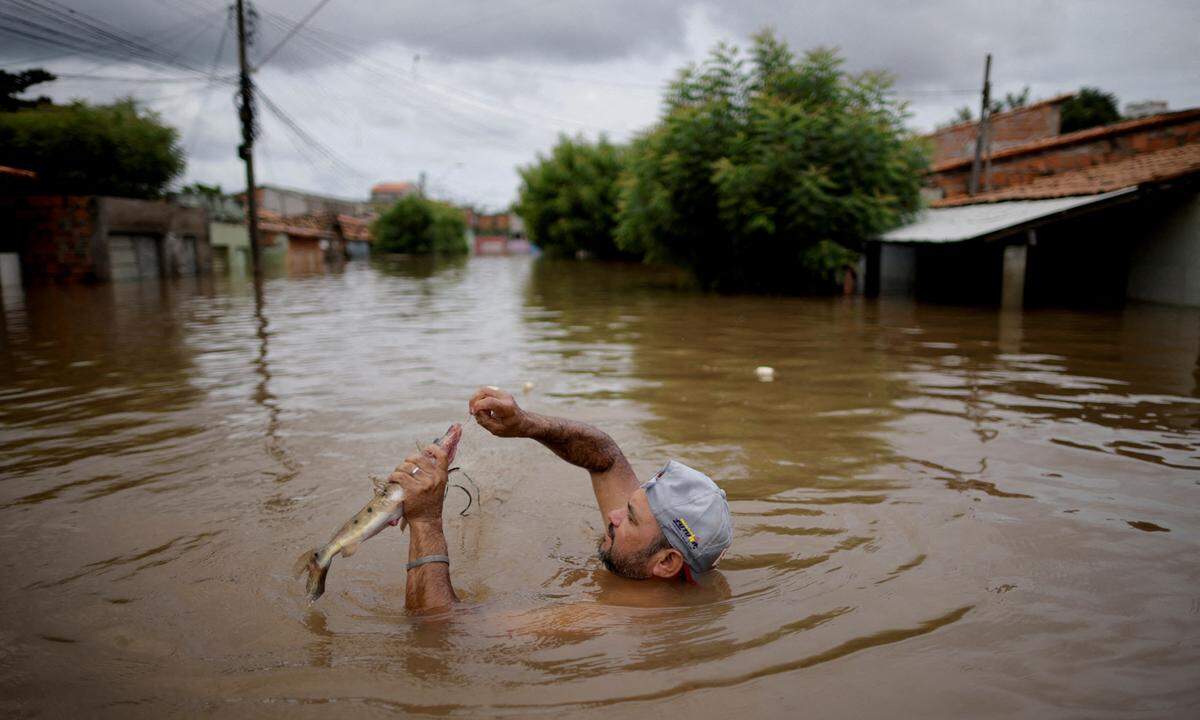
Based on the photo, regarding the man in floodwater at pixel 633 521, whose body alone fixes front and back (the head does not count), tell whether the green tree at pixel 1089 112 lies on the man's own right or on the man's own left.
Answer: on the man's own right

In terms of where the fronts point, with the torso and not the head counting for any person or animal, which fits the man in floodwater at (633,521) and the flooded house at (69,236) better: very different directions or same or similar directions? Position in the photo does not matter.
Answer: very different directions

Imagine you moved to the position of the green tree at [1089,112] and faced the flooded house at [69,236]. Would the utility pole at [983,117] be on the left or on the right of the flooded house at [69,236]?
left

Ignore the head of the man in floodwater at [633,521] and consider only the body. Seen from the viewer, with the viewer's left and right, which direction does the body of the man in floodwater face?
facing to the left of the viewer

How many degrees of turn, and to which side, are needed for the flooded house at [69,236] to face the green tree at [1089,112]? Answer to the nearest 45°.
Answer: approximately 45° to its left

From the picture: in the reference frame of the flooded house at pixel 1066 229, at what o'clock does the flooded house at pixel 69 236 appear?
the flooded house at pixel 69 236 is roughly at 1 o'clock from the flooded house at pixel 1066 229.

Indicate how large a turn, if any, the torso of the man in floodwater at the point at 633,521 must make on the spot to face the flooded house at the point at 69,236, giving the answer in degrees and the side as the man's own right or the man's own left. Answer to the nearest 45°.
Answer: approximately 45° to the man's own right

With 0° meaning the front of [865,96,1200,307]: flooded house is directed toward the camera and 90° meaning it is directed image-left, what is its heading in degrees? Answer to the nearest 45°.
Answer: approximately 45°

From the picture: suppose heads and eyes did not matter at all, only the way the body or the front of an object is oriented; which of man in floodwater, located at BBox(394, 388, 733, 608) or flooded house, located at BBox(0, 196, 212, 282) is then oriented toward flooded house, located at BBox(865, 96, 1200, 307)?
flooded house, located at BBox(0, 196, 212, 282)

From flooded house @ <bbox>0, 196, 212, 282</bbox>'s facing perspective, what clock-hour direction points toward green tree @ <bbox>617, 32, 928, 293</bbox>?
The green tree is roughly at 12 o'clock from the flooded house.

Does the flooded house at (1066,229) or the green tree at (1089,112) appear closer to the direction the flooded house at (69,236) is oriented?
the flooded house

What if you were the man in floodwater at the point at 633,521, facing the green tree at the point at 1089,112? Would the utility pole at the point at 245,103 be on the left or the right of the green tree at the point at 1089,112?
left

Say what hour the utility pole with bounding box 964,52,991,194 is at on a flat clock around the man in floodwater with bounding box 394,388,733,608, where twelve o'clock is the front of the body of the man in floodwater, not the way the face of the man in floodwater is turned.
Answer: The utility pole is roughly at 4 o'clock from the man in floodwater.

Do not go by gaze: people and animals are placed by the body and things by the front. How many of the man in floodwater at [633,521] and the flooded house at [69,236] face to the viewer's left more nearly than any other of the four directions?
1
